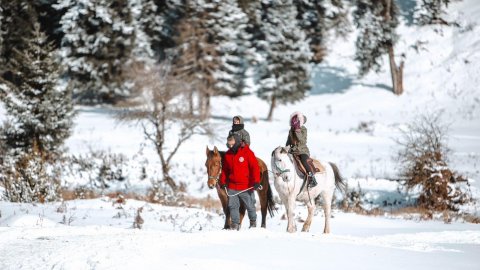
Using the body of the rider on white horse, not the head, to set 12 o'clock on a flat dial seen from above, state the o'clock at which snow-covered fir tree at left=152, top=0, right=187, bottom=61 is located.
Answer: The snow-covered fir tree is roughly at 4 o'clock from the rider on white horse.

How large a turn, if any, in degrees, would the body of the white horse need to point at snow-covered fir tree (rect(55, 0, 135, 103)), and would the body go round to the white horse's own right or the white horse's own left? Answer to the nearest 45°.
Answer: approximately 90° to the white horse's own right

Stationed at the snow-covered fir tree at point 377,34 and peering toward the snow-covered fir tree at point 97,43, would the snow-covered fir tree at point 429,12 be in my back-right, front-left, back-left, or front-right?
back-right

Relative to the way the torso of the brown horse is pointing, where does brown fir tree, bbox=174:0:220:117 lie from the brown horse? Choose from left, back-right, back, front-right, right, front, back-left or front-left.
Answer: back-right

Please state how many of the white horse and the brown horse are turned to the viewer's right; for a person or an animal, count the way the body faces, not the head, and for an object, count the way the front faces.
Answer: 0

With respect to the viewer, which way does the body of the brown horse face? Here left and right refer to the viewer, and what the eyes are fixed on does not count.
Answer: facing the viewer and to the left of the viewer

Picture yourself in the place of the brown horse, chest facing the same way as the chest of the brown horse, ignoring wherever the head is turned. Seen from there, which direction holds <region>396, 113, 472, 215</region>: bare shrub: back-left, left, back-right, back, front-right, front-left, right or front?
back

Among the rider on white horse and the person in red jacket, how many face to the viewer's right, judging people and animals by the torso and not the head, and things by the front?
0
